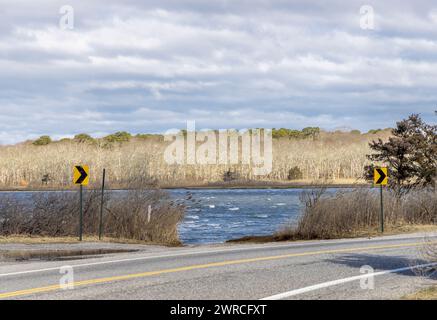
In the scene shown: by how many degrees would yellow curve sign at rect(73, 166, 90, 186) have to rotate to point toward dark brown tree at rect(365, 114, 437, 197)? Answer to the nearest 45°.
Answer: approximately 135° to its left

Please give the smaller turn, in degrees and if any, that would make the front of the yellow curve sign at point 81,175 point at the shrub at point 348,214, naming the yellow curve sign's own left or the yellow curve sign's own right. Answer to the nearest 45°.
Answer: approximately 90° to the yellow curve sign's own left

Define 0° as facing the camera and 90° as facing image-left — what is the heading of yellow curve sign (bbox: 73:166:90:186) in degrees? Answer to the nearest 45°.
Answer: approximately 0°

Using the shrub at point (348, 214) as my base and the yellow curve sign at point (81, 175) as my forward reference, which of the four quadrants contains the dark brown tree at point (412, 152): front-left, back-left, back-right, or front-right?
back-right
